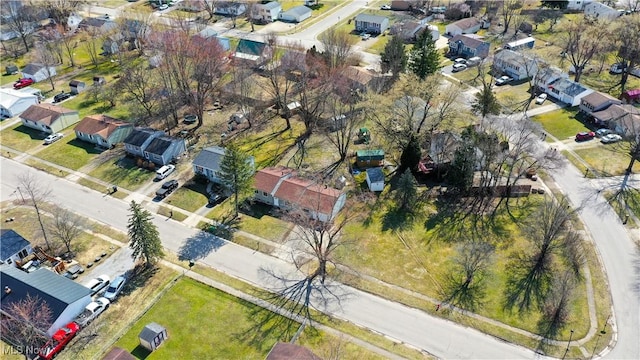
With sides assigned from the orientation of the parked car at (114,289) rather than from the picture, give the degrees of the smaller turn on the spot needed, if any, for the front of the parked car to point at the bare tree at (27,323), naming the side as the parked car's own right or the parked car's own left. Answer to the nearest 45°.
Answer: approximately 45° to the parked car's own right

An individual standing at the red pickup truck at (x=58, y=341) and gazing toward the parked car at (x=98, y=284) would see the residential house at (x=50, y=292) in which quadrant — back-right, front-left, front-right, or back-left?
front-left

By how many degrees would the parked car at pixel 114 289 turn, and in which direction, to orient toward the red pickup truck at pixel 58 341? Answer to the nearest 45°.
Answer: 0° — it already faces it

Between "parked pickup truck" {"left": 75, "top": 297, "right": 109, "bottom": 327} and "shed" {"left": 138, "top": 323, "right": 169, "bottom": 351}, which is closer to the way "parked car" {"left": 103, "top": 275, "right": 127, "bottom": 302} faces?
the parked pickup truck

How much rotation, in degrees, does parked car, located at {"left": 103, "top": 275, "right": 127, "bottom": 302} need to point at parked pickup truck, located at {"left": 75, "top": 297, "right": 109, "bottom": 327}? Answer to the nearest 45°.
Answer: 0° — it already faces it

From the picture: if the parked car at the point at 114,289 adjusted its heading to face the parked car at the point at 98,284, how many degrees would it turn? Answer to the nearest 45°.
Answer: approximately 90° to its right

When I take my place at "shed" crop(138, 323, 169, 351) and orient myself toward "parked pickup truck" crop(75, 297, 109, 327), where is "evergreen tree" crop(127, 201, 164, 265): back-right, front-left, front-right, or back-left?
front-right

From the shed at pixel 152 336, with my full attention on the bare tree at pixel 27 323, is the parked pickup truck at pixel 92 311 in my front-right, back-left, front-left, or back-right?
front-right

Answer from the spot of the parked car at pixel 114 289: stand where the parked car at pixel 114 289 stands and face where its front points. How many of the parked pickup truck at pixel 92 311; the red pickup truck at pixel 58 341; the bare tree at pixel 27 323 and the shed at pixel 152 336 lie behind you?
0

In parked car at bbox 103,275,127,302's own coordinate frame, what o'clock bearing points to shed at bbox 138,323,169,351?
The shed is roughly at 10 o'clock from the parked car.

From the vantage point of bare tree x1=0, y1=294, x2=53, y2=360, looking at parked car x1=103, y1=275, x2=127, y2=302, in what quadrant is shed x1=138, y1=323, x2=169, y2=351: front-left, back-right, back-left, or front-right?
front-right

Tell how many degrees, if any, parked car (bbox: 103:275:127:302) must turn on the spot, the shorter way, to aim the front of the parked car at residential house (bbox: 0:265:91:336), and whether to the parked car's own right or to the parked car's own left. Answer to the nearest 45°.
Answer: approximately 45° to the parked car's own right

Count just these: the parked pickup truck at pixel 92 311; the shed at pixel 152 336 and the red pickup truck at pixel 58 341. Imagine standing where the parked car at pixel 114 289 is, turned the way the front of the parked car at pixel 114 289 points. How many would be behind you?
0

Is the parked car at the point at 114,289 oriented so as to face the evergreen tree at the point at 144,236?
no

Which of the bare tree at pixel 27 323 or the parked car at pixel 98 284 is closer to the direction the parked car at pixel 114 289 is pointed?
the bare tree

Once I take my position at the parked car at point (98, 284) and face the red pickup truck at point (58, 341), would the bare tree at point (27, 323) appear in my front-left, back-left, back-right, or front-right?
front-right

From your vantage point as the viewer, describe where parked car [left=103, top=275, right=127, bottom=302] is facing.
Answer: facing the viewer and to the left of the viewer
